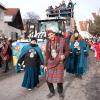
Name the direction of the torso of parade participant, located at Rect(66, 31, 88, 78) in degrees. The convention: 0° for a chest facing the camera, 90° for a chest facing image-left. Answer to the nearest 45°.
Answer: approximately 0°

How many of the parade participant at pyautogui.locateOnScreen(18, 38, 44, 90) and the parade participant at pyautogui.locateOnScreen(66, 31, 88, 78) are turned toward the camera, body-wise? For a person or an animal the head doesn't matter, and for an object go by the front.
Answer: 2

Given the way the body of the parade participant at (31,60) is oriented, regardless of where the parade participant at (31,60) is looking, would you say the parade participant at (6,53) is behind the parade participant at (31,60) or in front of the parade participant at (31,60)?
behind

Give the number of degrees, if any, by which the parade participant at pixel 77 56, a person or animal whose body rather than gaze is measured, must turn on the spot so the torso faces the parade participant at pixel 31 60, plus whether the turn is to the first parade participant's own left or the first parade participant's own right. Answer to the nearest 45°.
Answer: approximately 45° to the first parade participant's own right

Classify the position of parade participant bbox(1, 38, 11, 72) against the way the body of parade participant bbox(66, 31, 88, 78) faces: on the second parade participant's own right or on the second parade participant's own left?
on the second parade participant's own right
